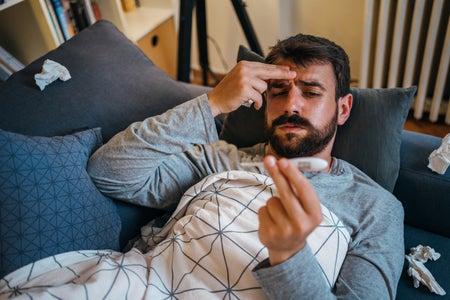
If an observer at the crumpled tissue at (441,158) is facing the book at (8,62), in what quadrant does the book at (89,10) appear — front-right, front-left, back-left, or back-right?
front-right

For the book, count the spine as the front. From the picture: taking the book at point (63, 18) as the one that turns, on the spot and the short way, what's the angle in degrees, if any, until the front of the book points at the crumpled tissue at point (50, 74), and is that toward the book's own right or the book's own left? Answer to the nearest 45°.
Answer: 0° — it already faces it

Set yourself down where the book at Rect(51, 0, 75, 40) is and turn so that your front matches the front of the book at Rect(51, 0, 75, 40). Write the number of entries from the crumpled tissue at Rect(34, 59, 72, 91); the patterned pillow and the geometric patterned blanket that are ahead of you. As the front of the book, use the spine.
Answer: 3

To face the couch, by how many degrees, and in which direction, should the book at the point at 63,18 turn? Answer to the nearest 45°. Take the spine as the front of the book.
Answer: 0° — it already faces it

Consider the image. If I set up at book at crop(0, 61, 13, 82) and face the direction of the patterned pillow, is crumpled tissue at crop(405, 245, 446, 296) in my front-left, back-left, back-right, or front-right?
front-left

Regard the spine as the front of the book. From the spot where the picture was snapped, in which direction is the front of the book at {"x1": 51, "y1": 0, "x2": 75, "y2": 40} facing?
facing the viewer

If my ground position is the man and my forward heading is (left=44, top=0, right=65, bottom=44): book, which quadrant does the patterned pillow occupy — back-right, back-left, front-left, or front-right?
front-left

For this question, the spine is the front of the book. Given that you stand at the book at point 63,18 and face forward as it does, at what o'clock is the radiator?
The radiator is roughly at 10 o'clock from the book.

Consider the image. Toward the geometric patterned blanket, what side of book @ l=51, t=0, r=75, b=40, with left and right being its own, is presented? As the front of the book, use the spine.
front
